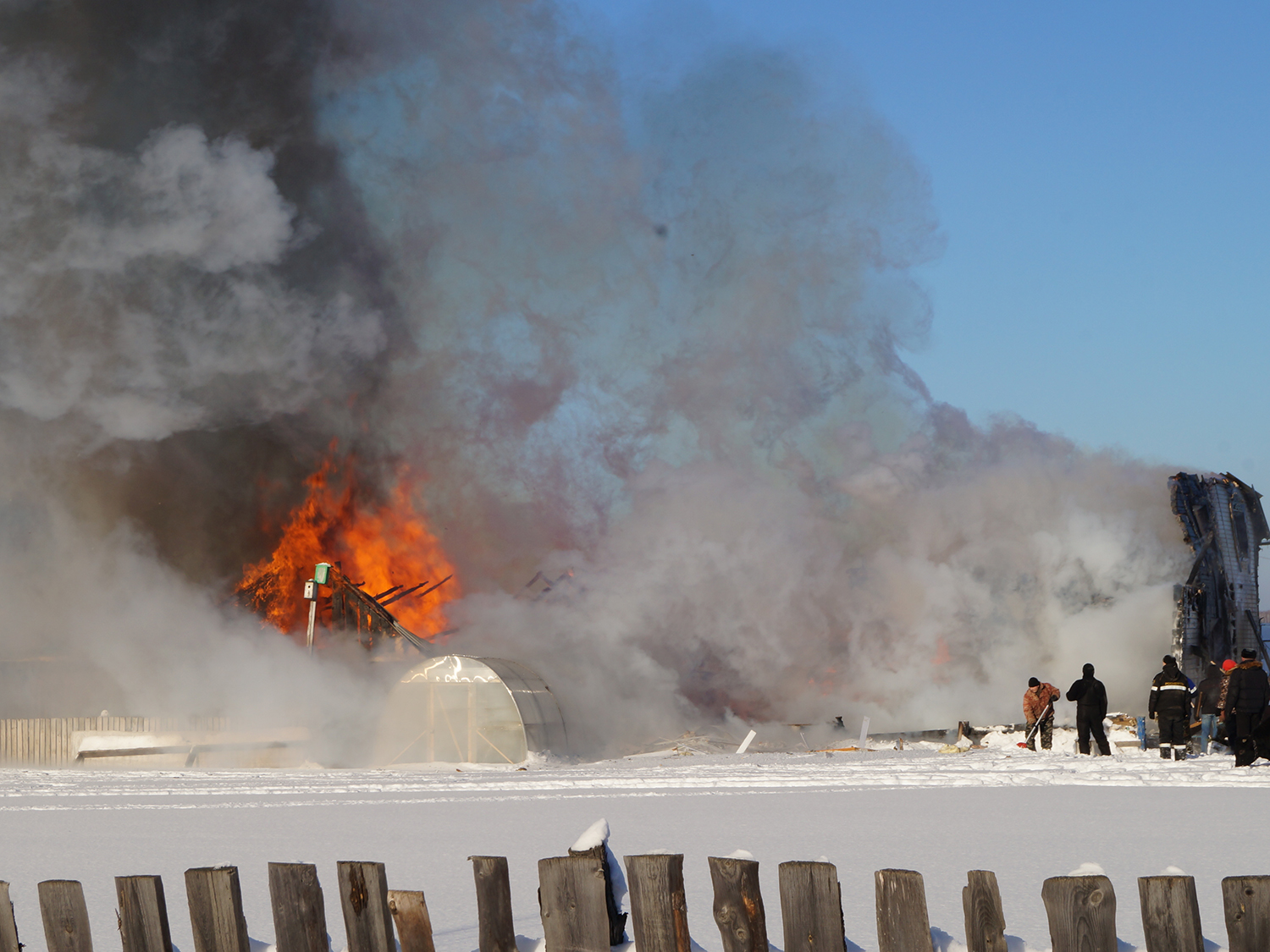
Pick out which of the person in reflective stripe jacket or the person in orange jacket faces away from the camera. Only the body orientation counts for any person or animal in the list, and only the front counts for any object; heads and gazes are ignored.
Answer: the person in reflective stripe jacket

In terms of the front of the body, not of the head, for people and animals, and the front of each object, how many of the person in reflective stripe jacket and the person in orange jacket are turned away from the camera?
1

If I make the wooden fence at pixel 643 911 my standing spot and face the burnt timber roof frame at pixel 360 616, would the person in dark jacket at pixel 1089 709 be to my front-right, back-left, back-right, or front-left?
front-right

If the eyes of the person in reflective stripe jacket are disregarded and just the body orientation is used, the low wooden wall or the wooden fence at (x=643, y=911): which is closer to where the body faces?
the low wooden wall

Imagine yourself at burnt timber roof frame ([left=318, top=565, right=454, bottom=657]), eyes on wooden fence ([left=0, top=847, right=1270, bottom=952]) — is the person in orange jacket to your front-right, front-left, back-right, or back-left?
front-left

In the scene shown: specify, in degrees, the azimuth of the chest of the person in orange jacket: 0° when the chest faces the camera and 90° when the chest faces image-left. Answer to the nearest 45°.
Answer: approximately 45°

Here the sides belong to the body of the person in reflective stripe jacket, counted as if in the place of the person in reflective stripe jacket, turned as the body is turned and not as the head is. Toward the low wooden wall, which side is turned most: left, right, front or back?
left

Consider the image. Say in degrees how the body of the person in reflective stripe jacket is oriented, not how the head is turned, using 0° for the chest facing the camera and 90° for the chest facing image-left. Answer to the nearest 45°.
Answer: approximately 180°

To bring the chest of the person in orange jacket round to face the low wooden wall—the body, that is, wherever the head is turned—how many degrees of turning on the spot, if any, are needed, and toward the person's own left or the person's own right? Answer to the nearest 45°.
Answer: approximately 45° to the person's own right
